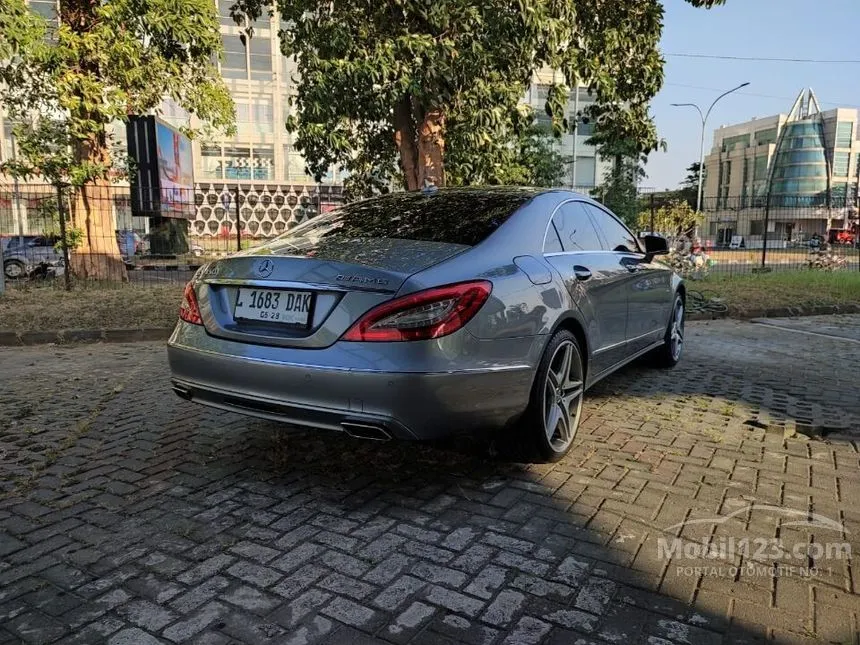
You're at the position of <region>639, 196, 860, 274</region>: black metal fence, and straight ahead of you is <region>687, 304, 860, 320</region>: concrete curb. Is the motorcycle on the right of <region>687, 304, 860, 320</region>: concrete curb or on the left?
right

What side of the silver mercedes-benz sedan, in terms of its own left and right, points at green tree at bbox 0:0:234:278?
left

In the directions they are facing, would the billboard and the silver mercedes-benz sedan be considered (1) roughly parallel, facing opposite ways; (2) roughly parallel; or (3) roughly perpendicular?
roughly perpendicular

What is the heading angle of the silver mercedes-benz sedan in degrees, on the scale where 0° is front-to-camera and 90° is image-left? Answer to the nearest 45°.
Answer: approximately 225°

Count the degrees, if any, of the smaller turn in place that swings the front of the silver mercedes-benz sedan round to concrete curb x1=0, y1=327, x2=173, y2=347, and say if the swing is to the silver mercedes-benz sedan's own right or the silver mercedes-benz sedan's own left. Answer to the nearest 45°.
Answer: approximately 90° to the silver mercedes-benz sedan's own left

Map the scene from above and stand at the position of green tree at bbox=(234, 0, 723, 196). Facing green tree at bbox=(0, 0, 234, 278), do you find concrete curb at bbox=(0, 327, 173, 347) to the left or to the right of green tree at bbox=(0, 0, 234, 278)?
left

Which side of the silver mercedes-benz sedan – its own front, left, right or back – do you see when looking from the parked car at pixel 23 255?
left

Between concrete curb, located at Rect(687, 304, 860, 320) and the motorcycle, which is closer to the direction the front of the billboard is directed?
the concrete curb

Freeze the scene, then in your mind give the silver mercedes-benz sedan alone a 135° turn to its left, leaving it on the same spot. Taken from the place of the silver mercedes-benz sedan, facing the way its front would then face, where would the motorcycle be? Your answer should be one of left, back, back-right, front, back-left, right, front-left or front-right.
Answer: front-right

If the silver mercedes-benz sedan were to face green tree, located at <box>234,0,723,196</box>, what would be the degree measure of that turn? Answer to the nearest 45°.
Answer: approximately 45° to its left

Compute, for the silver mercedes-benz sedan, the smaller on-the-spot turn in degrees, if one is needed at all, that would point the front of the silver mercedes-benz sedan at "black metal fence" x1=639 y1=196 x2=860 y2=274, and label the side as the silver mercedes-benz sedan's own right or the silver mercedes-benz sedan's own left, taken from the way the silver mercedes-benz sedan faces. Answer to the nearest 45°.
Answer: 0° — it already faces it

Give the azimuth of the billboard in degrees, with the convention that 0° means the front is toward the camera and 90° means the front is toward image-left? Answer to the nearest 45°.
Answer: approximately 315°
